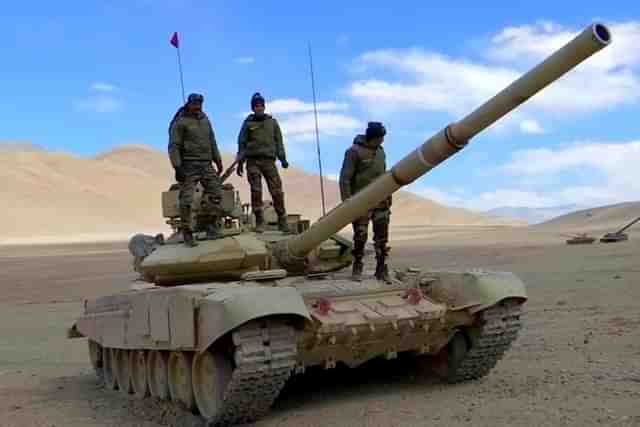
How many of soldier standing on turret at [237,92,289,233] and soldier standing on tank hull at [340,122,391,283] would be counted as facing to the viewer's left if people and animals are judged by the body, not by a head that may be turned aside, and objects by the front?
0

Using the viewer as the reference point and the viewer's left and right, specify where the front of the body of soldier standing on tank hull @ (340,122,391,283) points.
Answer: facing the viewer and to the right of the viewer

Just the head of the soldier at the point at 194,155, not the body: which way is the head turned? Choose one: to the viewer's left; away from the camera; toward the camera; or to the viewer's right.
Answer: toward the camera

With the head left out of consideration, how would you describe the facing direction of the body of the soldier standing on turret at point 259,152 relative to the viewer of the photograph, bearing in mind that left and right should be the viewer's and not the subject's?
facing the viewer

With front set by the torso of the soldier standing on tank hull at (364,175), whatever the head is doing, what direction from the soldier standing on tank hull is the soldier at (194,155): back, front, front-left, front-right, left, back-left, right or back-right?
back-right

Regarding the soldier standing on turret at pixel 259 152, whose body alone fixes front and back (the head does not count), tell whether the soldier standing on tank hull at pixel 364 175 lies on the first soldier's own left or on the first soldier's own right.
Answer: on the first soldier's own left
